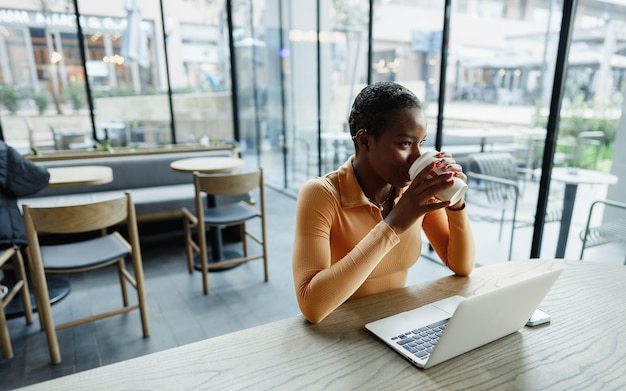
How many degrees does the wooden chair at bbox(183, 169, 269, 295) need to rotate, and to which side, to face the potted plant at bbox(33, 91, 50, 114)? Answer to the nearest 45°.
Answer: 0° — it already faces it

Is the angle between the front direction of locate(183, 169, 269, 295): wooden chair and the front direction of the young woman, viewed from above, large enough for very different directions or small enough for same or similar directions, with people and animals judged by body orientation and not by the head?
very different directions

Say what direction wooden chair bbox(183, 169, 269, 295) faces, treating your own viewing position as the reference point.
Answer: facing away from the viewer and to the left of the viewer

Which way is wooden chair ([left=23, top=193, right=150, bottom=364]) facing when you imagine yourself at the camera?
facing away from the viewer and to the left of the viewer

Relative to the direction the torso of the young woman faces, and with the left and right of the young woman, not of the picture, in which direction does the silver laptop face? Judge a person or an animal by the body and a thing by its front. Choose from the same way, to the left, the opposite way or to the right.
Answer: the opposite way

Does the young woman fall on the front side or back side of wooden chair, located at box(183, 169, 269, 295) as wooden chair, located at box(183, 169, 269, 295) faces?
on the back side

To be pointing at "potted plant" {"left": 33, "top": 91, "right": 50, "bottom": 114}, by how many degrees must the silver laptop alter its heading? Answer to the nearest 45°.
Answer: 0° — it already faces it

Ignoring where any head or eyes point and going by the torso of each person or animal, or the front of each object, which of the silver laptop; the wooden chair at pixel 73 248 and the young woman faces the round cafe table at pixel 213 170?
the silver laptop
